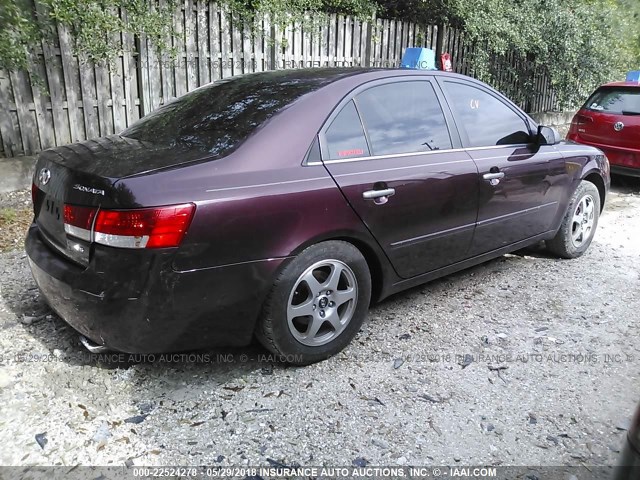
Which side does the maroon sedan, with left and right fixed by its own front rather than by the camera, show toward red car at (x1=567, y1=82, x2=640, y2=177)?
front

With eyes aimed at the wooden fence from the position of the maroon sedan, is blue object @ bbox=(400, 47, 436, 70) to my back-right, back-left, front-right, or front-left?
front-right

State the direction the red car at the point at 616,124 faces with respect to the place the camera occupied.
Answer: facing away from the viewer and to the right of the viewer

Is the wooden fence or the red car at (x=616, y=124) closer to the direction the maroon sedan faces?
the red car

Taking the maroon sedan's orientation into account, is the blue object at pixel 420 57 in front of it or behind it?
in front

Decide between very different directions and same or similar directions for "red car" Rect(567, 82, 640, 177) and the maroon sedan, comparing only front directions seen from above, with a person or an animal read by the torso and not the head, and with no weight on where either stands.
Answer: same or similar directions

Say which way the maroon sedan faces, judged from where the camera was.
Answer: facing away from the viewer and to the right of the viewer

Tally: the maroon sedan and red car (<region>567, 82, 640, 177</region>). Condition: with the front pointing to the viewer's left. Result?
0
